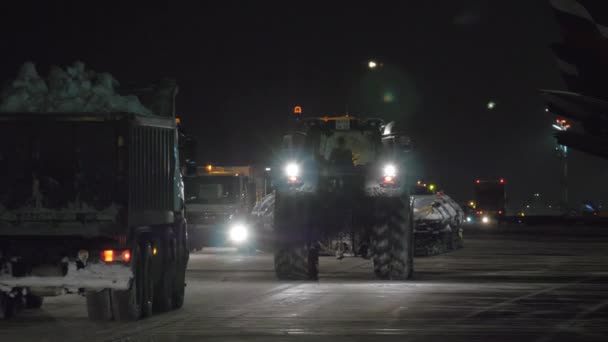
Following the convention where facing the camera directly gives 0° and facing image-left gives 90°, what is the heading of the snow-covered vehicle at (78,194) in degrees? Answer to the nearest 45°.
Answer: approximately 180°

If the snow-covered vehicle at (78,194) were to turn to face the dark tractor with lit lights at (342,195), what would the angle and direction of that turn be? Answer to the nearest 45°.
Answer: approximately 45° to its right

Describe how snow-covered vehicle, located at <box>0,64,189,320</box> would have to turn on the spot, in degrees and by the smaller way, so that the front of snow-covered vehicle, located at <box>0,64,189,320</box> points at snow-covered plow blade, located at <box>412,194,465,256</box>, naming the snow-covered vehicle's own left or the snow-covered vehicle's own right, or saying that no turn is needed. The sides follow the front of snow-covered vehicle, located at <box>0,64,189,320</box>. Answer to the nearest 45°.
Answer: approximately 45° to the snow-covered vehicle's own right

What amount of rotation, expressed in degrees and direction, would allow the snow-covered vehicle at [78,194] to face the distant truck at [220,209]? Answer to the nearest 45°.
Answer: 0° — it already faces it
